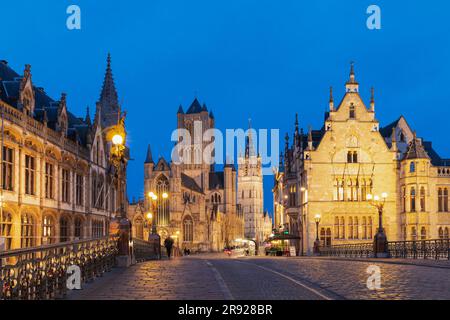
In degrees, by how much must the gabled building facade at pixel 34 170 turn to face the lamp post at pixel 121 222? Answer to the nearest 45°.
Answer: approximately 45° to its right

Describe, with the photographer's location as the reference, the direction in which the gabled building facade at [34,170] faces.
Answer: facing the viewer and to the right of the viewer
